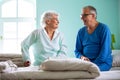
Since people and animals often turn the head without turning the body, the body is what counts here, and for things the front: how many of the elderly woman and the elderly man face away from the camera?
0

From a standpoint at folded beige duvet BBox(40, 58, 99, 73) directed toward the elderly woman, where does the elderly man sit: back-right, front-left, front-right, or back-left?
front-right

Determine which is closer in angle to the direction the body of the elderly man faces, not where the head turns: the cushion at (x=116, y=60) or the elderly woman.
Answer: the elderly woman

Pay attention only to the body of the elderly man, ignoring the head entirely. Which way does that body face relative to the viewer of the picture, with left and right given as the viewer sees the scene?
facing the viewer and to the left of the viewer

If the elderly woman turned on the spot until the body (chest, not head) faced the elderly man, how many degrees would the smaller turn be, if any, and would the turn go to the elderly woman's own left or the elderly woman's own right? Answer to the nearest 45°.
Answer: approximately 45° to the elderly woman's own left

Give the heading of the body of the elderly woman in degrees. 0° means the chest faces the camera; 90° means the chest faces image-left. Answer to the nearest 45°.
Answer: approximately 315°

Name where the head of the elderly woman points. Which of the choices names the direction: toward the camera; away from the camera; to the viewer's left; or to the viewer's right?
to the viewer's right

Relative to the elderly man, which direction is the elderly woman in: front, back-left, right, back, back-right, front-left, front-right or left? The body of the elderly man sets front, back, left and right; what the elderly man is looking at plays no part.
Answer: front-right

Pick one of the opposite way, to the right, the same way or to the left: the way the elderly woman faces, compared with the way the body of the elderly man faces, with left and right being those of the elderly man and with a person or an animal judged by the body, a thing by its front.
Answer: to the left

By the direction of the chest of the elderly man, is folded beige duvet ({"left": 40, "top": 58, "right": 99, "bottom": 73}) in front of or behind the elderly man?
in front

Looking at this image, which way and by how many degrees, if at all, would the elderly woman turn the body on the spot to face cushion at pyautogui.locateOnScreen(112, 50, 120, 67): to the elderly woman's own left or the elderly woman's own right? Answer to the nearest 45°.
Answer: approximately 90° to the elderly woman's own left
